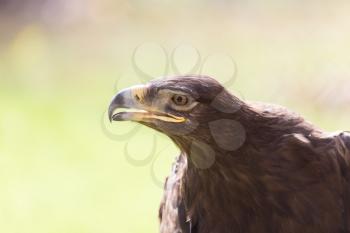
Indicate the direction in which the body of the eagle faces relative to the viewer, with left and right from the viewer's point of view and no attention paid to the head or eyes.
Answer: facing the viewer and to the left of the viewer
